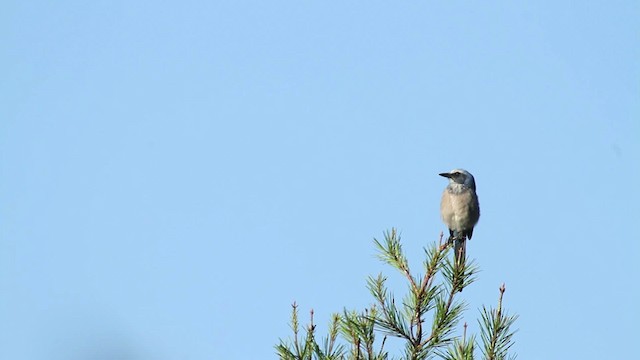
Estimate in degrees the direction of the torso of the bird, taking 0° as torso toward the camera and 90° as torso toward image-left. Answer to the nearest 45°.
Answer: approximately 45°
